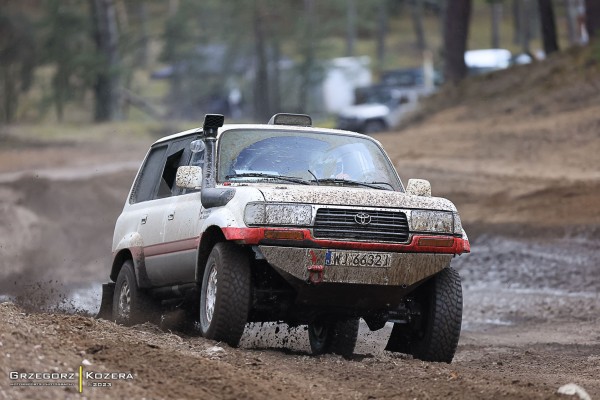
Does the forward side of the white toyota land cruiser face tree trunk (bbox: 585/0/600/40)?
no

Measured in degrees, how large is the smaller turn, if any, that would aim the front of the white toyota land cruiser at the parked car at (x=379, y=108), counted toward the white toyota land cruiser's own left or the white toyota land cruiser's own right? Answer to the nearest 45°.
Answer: approximately 135° to the white toyota land cruiser's own left

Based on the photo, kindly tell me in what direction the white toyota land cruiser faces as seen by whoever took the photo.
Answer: facing the viewer and to the right of the viewer
